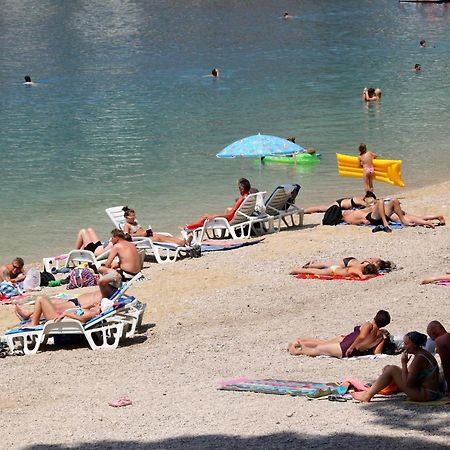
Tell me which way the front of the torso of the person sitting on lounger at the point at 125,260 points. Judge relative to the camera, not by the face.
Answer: to the viewer's left

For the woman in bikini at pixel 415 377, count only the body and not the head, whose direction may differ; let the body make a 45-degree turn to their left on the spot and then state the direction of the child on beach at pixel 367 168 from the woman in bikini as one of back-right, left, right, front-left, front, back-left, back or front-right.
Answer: back-right

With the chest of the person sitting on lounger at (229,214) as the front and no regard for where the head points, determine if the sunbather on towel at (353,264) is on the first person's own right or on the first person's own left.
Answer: on the first person's own left

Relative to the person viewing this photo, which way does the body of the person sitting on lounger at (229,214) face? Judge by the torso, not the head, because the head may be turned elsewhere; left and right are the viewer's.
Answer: facing to the left of the viewer

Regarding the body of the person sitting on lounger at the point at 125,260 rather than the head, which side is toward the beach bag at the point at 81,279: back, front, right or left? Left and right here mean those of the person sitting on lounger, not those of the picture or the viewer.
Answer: front

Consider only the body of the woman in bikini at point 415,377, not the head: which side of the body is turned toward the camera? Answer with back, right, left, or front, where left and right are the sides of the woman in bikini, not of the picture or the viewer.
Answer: left

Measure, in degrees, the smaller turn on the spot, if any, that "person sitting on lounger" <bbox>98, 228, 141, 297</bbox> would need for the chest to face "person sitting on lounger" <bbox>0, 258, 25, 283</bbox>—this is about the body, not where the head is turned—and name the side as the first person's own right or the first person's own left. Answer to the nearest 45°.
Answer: approximately 45° to the first person's own right
